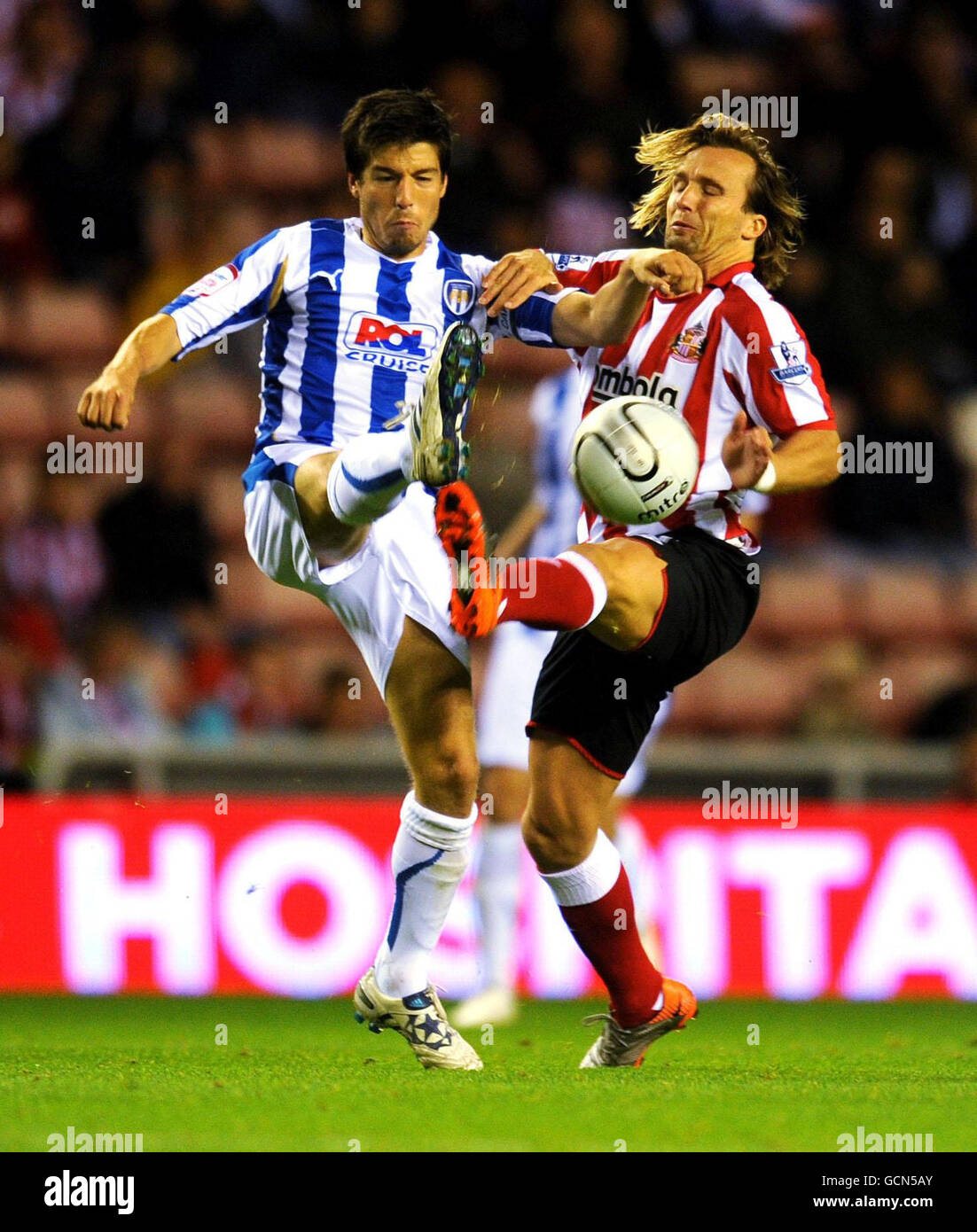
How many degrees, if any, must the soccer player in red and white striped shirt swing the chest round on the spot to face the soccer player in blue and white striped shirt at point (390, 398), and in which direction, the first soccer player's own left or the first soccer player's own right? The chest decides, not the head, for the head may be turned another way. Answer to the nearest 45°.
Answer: approximately 45° to the first soccer player's own right

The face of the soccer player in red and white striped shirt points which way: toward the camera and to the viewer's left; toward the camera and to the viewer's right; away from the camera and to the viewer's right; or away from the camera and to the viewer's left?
toward the camera and to the viewer's left

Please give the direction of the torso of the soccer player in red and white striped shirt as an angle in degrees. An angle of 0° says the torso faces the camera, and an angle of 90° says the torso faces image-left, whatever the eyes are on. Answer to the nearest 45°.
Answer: approximately 45°
